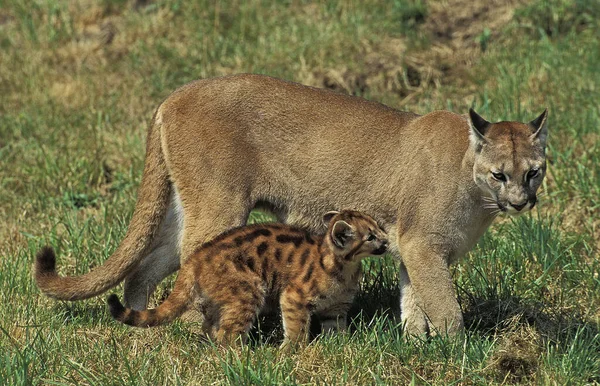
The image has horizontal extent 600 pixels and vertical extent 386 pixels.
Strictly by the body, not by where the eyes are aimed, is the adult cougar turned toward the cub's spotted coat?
no

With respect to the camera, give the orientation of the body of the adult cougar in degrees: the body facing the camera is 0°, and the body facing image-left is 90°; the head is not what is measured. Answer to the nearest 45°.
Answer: approximately 270°
